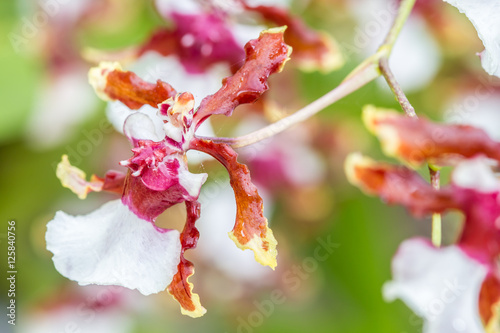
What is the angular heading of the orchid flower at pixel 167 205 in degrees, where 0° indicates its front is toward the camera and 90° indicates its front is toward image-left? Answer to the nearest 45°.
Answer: approximately 45°

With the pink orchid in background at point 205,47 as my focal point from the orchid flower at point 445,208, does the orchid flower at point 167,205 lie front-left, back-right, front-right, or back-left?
front-left
